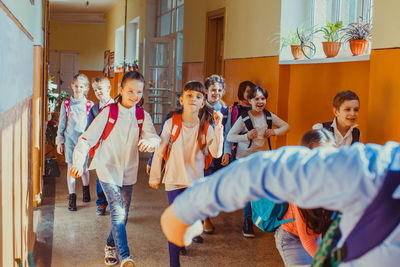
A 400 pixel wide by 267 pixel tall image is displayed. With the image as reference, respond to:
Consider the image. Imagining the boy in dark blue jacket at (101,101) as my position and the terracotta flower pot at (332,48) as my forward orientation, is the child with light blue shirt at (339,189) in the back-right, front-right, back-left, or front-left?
front-right

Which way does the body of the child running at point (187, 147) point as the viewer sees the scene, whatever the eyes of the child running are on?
toward the camera

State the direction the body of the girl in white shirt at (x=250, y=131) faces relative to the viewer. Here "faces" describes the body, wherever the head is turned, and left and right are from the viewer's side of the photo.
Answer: facing the viewer

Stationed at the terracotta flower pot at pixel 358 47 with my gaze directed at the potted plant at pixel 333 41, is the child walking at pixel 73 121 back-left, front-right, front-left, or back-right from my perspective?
front-left

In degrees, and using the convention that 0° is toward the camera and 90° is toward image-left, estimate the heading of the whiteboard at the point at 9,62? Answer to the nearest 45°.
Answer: approximately 270°

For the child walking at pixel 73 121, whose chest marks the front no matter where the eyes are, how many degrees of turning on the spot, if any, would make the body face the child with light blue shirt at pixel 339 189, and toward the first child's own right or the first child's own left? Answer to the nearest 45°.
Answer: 0° — they already face them

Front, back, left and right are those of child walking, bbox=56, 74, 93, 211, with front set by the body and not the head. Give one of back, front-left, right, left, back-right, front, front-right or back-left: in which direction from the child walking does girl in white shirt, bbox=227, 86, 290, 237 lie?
front-left

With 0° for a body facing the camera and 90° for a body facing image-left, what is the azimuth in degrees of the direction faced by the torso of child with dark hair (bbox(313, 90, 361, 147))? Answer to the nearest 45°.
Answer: approximately 315°

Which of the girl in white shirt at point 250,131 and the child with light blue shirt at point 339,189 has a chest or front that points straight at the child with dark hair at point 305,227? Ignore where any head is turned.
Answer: the girl in white shirt
